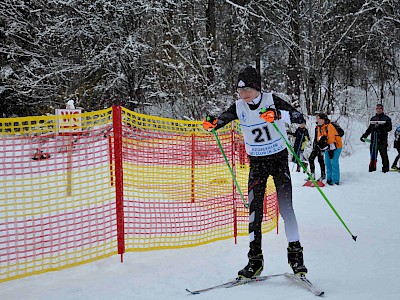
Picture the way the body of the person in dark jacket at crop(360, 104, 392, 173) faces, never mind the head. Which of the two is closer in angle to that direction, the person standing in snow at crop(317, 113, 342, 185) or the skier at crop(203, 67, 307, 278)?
the skier

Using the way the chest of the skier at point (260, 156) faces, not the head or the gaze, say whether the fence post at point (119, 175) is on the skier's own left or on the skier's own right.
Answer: on the skier's own right

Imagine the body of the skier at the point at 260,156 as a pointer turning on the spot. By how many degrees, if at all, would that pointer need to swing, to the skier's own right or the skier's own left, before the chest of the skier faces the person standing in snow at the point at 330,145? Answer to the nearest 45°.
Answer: approximately 180°

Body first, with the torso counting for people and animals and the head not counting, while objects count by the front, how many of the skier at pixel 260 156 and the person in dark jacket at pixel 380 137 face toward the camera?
2

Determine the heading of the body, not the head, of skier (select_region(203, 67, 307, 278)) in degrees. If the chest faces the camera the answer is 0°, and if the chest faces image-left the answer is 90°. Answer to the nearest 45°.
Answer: approximately 0°

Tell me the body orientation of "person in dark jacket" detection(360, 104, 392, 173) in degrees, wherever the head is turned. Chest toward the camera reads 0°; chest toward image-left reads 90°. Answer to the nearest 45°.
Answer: approximately 0°

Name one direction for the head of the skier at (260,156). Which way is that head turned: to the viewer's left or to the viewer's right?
to the viewer's left

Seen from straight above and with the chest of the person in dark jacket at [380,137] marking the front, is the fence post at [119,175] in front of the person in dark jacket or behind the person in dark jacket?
in front

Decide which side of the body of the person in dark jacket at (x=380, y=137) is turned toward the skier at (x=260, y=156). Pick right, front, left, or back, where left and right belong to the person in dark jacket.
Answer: front
